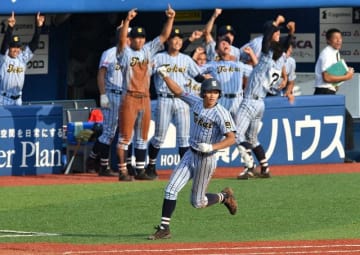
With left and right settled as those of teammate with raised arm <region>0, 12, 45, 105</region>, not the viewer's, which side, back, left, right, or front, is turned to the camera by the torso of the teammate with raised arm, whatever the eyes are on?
front

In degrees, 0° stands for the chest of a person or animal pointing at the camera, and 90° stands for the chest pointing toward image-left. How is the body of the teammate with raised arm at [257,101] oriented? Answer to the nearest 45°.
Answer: approximately 225°

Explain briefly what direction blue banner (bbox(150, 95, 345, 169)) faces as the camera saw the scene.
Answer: facing the viewer

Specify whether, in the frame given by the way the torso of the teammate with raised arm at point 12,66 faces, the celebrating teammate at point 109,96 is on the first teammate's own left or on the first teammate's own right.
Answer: on the first teammate's own left

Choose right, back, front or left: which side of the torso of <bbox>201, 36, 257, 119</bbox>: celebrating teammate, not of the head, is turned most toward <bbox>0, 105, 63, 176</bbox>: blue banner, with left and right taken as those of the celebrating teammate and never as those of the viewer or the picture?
right

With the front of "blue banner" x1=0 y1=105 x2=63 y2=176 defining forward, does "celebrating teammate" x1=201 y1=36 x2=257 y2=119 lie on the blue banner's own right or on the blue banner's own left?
on the blue banner's own left
